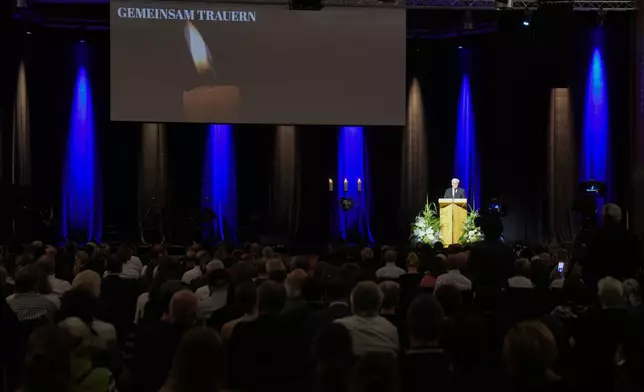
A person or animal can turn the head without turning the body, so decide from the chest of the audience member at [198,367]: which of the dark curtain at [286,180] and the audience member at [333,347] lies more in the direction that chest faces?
the dark curtain

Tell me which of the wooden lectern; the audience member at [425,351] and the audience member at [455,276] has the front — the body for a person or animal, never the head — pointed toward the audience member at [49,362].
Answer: the wooden lectern

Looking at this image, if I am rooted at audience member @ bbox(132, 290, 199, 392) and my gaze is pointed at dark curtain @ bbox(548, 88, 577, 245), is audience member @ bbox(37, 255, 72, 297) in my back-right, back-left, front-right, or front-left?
front-left

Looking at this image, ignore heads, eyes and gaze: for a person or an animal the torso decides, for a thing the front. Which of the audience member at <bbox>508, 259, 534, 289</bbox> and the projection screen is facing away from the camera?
the audience member

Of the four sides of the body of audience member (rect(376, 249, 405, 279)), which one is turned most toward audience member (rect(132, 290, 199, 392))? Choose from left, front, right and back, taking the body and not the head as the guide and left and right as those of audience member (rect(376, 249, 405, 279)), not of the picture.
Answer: back

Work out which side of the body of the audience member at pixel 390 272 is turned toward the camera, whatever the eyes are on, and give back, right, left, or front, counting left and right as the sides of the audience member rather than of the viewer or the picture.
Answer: back

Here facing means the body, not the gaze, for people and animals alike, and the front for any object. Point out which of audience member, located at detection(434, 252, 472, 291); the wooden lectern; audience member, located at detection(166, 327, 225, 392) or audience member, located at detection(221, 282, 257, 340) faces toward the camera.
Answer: the wooden lectern

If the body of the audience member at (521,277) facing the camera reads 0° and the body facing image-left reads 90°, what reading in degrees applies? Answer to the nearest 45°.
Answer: approximately 180°

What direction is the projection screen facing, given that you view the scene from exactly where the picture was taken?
facing the viewer

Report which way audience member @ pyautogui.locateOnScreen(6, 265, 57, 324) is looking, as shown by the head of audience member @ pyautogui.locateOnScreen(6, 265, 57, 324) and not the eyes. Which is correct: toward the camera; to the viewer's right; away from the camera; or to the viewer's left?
away from the camera

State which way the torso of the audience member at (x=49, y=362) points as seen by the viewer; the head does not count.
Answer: away from the camera

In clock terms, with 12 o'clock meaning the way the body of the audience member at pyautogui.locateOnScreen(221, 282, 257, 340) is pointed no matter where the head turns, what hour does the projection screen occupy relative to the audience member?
The projection screen is roughly at 12 o'clock from the audience member.

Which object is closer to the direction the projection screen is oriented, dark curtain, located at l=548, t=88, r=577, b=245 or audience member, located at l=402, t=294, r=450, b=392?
the audience member

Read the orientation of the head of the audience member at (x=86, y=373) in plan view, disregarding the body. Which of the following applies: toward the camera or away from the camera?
away from the camera

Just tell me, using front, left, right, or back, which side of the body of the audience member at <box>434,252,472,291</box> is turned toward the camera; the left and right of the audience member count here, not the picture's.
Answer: back

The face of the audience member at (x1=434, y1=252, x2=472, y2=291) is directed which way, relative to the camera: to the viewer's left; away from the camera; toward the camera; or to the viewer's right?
away from the camera

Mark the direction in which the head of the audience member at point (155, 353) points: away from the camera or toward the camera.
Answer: away from the camera

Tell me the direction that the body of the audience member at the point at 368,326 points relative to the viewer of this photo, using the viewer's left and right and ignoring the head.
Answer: facing away from the viewer

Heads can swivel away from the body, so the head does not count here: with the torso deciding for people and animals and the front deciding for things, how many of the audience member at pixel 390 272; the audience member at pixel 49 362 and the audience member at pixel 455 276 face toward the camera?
0

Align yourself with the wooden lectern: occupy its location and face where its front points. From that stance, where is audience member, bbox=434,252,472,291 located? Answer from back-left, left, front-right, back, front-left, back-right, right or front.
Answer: front

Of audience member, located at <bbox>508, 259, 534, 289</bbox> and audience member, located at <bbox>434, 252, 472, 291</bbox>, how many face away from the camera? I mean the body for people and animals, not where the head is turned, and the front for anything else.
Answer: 2

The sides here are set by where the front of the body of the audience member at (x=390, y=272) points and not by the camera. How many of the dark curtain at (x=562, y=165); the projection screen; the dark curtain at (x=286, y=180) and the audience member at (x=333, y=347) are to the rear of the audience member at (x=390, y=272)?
1

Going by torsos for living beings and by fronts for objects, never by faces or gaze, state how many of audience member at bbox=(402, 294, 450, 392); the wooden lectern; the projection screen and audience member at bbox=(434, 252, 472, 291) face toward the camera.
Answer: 2

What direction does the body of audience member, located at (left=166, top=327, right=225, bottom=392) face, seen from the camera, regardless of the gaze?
away from the camera
